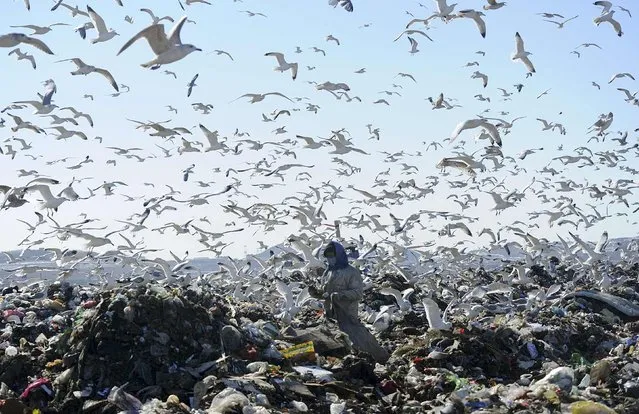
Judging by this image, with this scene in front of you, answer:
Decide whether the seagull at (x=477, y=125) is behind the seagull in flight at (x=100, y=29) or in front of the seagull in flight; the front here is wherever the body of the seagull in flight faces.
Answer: in front

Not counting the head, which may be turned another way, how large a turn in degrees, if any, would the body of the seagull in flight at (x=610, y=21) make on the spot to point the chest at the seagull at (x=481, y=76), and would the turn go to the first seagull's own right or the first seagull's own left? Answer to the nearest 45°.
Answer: approximately 45° to the first seagull's own right

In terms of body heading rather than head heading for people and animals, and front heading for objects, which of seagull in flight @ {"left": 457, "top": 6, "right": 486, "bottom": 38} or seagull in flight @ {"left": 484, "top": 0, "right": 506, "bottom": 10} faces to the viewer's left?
seagull in flight @ {"left": 457, "top": 6, "right": 486, "bottom": 38}

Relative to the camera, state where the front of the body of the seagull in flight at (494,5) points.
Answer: to the viewer's right

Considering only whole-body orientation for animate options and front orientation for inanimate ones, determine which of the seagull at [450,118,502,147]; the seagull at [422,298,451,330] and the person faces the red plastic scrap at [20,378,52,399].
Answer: the person

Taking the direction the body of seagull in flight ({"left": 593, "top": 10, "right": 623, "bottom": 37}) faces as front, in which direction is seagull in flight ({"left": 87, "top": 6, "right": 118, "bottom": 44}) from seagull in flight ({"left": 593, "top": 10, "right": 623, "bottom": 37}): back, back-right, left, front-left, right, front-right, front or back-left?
front-left

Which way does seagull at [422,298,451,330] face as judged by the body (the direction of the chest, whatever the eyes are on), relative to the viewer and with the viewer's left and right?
facing to the right of the viewer

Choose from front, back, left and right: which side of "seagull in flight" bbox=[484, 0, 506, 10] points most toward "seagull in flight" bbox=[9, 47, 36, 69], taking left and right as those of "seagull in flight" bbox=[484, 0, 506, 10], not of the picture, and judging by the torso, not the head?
back

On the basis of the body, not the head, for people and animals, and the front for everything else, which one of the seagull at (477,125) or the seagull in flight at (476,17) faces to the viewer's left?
the seagull in flight
